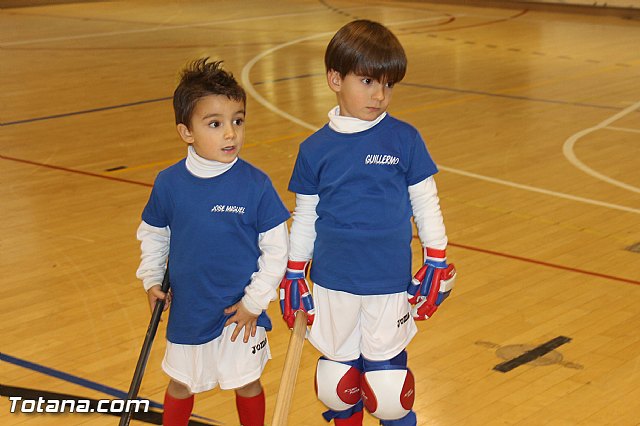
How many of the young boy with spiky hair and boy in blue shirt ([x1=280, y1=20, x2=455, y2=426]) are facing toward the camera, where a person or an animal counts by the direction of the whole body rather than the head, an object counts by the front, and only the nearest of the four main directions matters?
2

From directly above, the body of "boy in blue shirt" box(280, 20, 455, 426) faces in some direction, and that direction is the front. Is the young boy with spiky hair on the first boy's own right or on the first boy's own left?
on the first boy's own right

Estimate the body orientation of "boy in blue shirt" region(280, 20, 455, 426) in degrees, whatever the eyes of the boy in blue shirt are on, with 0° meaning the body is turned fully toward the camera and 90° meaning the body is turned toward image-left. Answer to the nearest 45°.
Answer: approximately 0°

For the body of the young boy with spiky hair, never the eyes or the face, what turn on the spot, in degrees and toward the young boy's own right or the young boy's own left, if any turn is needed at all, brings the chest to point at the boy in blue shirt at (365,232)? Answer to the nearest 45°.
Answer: approximately 90° to the young boy's own left
